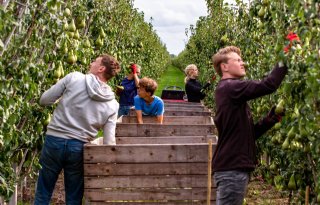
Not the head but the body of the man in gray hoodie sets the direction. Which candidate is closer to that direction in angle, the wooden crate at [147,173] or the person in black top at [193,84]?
the person in black top

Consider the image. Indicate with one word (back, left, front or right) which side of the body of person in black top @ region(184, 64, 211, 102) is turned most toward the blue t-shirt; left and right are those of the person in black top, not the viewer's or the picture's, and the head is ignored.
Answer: right

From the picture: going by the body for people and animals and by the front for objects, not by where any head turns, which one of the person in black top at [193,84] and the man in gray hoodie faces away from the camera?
the man in gray hoodie

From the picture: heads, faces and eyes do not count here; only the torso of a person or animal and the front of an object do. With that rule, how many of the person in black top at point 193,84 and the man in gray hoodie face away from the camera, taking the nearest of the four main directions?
1

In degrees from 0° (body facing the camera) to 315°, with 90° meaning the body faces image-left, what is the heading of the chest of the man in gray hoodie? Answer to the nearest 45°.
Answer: approximately 180°

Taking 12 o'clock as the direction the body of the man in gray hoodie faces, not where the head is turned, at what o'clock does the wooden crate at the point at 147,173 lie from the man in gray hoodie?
The wooden crate is roughly at 3 o'clock from the man in gray hoodie.
